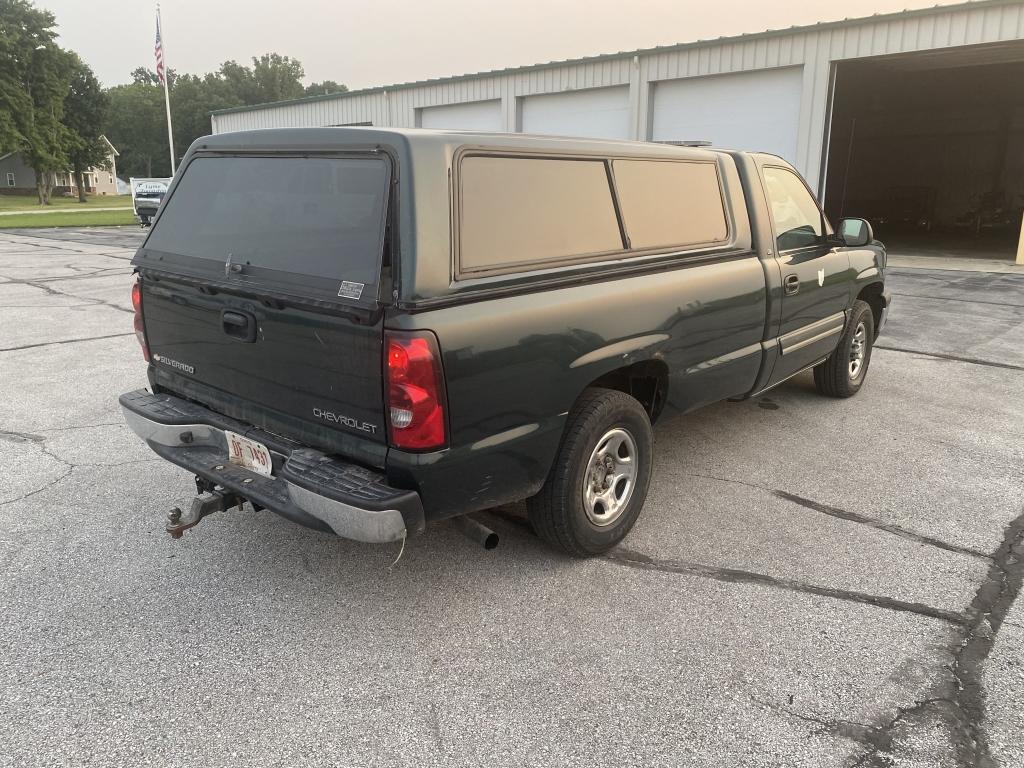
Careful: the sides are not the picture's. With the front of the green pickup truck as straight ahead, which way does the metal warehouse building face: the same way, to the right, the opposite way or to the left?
the opposite way

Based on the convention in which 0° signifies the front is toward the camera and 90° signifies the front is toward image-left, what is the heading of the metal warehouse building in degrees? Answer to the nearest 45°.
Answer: approximately 45°

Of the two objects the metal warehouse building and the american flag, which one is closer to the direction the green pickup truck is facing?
the metal warehouse building

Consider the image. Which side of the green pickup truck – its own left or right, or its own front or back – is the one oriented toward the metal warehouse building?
front

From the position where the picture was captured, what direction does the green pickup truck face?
facing away from the viewer and to the right of the viewer

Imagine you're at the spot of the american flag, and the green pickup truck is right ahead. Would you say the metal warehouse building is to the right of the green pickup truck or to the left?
left

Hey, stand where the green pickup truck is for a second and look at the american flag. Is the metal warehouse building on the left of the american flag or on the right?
right

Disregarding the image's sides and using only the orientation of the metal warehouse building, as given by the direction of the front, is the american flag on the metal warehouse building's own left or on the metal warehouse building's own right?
on the metal warehouse building's own right

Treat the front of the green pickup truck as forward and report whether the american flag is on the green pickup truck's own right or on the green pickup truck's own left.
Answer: on the green pickup truck's own left

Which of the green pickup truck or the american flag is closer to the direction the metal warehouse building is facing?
the green pickup truck

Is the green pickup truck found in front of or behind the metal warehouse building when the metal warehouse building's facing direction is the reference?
in front
